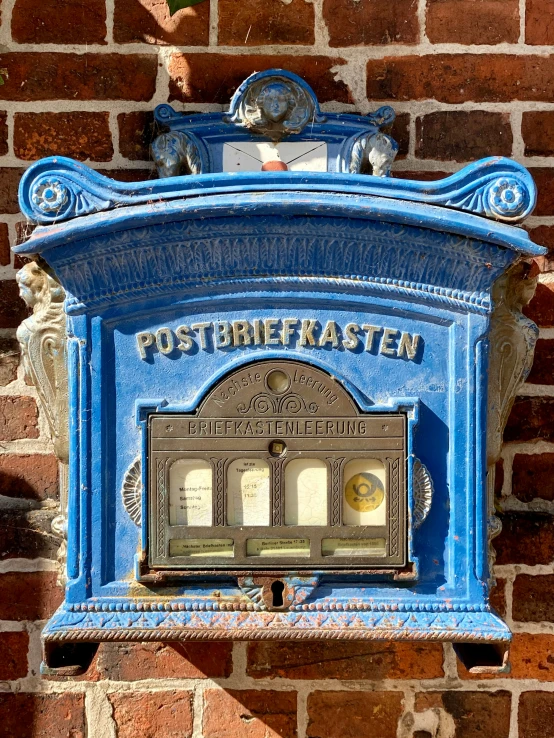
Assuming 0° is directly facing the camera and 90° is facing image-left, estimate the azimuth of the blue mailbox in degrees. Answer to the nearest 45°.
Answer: approximately 0°
